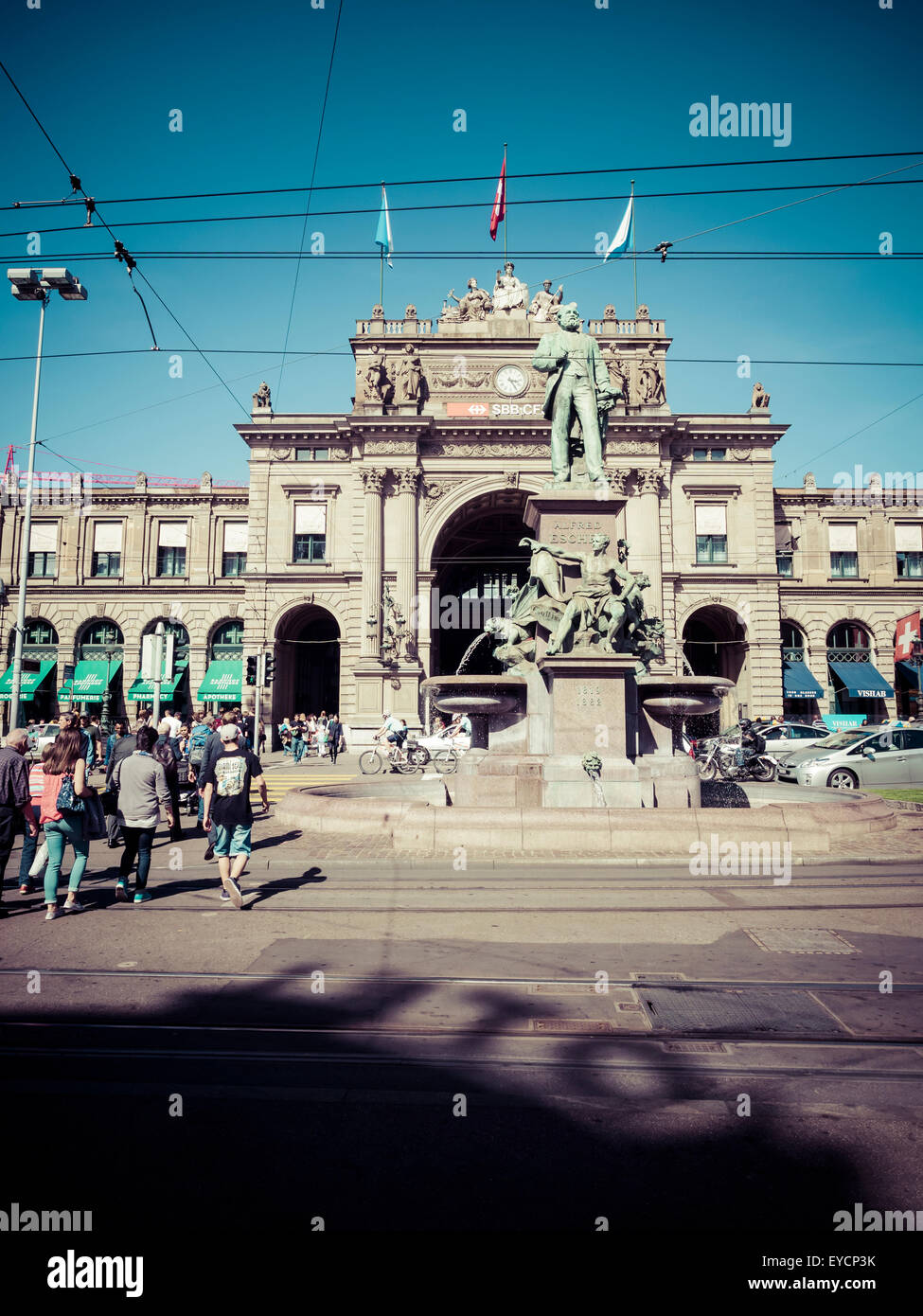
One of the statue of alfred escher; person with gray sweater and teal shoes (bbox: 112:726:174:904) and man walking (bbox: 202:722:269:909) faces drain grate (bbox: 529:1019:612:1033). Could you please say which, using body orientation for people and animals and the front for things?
the statue of alfred escher

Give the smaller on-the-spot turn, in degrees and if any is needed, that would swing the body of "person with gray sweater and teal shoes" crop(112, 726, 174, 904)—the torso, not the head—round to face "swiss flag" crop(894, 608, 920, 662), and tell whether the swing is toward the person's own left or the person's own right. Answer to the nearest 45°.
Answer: approximately 45° to the person's own right

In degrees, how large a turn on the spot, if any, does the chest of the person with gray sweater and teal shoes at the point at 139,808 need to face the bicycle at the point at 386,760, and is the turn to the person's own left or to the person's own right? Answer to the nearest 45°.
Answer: approximately 45° to the person's own right

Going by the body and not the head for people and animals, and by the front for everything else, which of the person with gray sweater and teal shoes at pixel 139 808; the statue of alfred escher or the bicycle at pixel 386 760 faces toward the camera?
the statue of alfred escher

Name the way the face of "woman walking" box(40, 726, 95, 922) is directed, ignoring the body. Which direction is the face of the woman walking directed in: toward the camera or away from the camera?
away from the camera

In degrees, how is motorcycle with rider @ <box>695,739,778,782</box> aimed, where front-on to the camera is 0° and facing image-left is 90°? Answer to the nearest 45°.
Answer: approximately 90°

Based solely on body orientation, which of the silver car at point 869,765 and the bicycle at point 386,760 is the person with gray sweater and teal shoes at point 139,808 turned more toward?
the bicycle

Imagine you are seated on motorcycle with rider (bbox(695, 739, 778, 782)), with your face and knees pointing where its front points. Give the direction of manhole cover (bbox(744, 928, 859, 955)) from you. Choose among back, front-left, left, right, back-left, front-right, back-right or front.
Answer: left

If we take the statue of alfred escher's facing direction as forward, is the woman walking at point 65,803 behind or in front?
in front

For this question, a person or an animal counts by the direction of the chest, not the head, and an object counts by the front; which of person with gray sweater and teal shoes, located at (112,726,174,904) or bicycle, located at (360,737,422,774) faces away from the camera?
the person with gray sweater and teal shoes

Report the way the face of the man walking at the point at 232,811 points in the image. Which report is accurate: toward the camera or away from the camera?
away from the camera

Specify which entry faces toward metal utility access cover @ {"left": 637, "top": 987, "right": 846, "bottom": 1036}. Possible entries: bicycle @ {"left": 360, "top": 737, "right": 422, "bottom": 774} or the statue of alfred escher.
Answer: the statue of alfred escher

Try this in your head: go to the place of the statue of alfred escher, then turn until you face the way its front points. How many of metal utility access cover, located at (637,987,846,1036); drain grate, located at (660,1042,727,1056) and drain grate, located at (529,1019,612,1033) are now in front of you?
3

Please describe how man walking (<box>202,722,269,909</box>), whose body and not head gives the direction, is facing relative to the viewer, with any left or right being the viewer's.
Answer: facing away from the viewer

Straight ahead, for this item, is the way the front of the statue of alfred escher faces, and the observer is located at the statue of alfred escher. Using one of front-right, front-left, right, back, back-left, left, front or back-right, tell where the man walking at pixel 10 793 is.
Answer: front-right

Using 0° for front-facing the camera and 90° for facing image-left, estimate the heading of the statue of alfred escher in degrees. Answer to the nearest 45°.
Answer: approximately 0°

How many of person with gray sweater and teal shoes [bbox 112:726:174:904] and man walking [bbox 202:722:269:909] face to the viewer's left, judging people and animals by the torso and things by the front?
0
